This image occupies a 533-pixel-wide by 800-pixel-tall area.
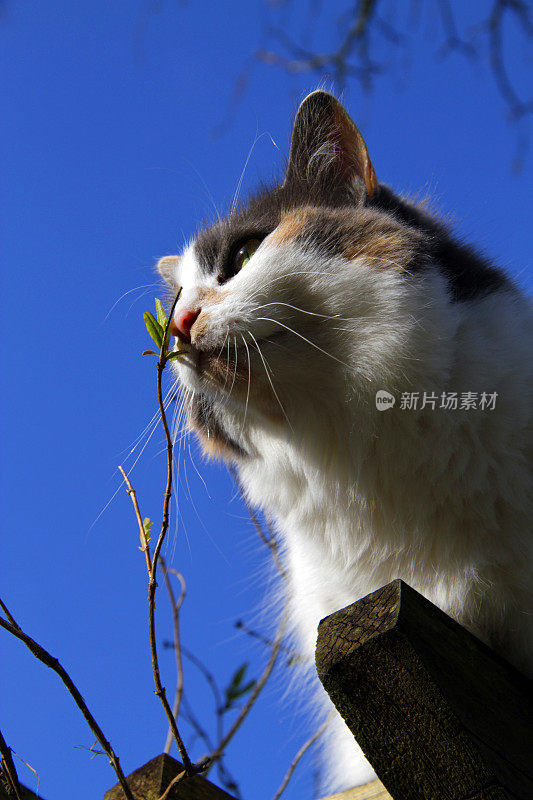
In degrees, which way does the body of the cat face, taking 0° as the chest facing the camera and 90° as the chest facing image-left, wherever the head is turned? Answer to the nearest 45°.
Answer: approximately 90°

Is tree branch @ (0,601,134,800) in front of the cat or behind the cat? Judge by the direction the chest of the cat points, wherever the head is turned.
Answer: in front
